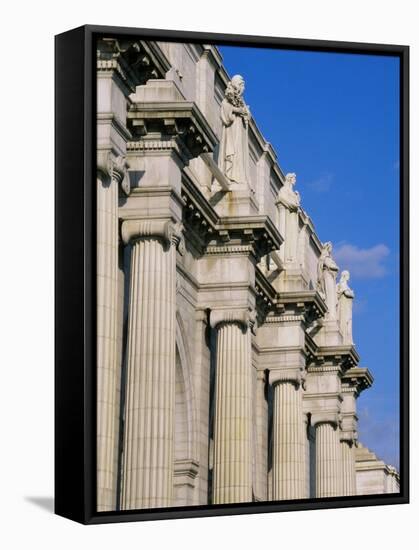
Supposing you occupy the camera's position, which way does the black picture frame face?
facing the viewer and to the right of the viewer
